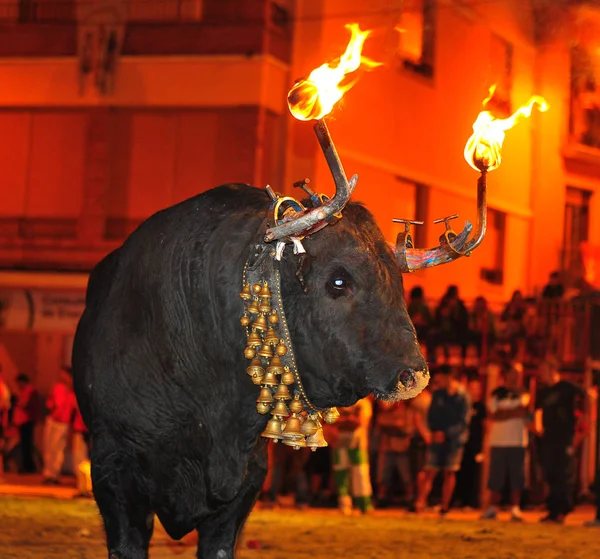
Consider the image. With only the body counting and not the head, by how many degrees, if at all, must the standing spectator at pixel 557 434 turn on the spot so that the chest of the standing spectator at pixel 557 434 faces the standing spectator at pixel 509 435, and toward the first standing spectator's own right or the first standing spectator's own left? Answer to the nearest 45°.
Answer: approximately 45° to the first standing spectator's own right

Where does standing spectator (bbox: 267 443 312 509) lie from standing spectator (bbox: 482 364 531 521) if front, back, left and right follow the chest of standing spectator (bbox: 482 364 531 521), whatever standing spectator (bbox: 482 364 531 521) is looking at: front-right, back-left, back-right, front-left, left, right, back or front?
right

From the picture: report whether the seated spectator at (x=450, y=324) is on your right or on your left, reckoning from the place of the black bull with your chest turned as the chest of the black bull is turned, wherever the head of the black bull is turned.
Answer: on your left

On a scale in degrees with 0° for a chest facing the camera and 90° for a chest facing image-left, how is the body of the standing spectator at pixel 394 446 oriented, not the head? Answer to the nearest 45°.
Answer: approximately 0°

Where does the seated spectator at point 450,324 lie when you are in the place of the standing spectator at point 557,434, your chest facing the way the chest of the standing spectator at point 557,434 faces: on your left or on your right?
on your right

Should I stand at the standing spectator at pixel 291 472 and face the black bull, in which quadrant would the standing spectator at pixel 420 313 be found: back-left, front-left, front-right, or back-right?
back-left

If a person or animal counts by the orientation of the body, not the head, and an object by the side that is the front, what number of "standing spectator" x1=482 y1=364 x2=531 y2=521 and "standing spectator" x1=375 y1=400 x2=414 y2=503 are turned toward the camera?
2

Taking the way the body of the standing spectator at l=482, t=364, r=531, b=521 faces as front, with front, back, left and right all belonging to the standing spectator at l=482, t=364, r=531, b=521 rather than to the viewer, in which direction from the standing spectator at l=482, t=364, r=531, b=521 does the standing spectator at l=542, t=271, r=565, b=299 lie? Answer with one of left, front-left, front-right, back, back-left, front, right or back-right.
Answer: back

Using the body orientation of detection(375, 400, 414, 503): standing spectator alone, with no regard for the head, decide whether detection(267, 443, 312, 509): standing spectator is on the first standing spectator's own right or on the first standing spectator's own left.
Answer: on the first standing spectator's own right

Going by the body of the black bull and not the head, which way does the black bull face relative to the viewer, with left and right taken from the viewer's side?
facing the viewer and to the right of the viewer

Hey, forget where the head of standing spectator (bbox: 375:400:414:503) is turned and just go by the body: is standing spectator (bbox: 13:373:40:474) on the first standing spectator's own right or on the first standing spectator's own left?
on the first standing spectator's own right

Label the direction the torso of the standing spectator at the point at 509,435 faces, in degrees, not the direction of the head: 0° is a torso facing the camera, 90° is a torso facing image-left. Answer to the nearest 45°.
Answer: approximately 0°
